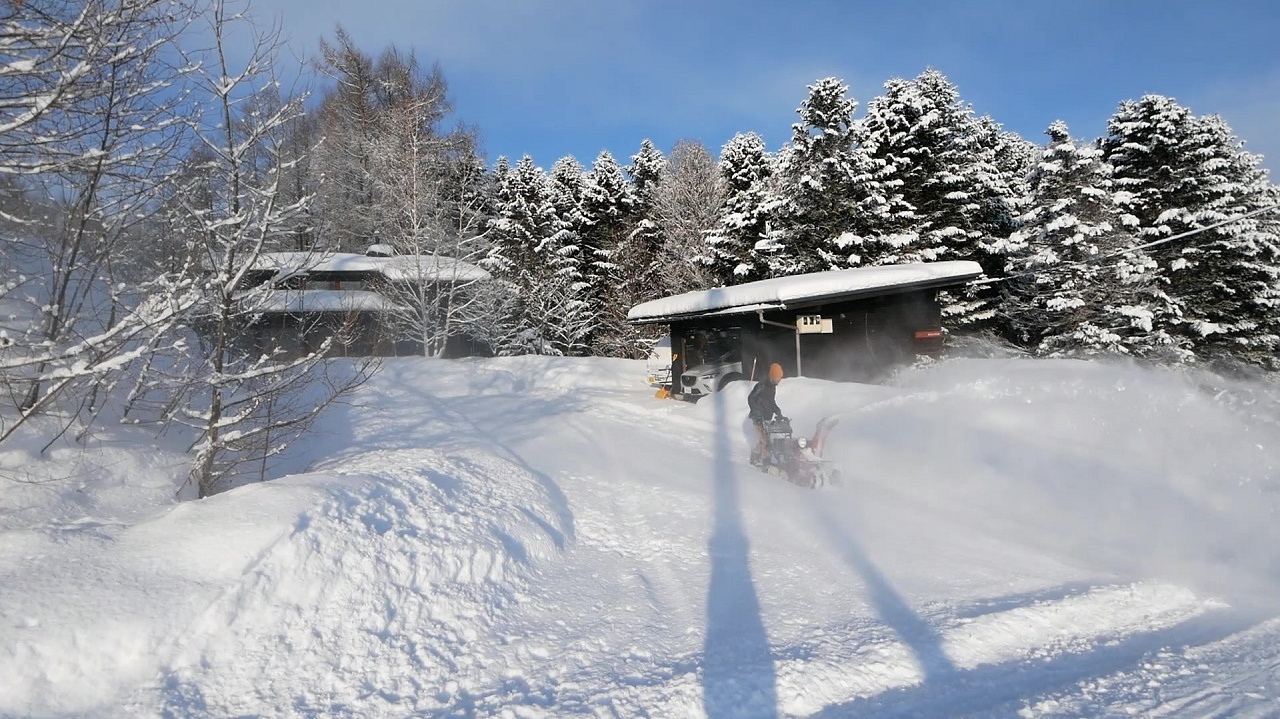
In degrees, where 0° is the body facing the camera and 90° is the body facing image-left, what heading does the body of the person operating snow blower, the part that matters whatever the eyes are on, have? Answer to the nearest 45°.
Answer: approximately 315°

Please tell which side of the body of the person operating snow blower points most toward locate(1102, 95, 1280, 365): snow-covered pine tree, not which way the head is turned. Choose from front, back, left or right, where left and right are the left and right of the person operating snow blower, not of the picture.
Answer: left

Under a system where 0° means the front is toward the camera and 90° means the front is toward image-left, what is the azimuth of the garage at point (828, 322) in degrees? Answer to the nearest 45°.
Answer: approximately 45°

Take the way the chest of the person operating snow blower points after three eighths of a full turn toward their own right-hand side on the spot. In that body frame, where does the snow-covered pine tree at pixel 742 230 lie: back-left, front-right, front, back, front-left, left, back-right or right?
right

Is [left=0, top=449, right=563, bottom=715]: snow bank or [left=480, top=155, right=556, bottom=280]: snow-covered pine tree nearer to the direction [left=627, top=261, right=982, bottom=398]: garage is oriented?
the snow bank

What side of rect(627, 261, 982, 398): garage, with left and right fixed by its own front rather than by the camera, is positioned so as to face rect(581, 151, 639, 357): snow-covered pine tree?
right

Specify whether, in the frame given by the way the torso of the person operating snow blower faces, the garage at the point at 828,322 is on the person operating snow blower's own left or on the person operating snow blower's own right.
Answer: on the person operating snow blower's own left

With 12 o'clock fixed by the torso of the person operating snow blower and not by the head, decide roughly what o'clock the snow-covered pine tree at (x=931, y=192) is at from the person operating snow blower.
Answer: The snow-covered pine tree is roughly at 8 o'clock from the person operating snow blower.

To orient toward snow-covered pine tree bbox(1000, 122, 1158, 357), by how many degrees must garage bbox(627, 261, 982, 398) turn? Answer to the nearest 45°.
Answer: approximately 180°

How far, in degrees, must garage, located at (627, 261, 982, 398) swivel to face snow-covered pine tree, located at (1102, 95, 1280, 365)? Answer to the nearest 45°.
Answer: approximately 180°

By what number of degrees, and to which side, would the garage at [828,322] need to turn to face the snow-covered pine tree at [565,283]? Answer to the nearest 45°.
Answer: approximately 90° to its right
